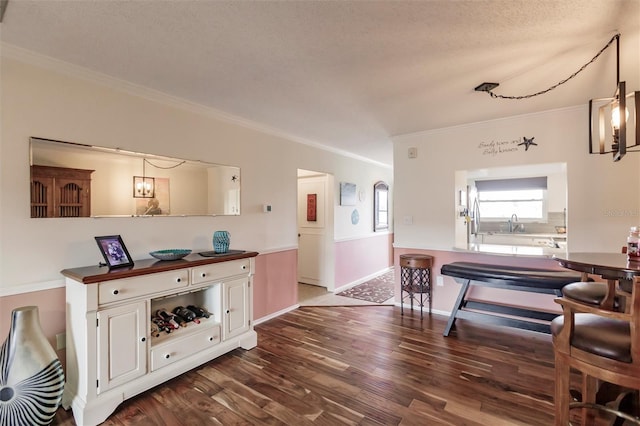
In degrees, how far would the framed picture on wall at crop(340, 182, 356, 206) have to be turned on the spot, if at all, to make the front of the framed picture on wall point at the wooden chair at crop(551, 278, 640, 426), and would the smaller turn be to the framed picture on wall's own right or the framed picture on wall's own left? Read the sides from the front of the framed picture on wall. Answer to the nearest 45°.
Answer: approximately 45° to the framed picture on wall's own right

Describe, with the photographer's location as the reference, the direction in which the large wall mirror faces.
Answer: facing the viewer and to the right of the viewer

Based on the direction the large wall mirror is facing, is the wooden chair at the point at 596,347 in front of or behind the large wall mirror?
in front

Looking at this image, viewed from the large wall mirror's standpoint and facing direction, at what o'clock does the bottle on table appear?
The bottle on table is roughly at 12 o'clock from the large wall mirror.

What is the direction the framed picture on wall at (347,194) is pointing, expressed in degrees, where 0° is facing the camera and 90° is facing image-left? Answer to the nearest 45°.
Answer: approximately 315°

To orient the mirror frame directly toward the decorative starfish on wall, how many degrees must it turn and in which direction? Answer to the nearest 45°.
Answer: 0° — it already faces it

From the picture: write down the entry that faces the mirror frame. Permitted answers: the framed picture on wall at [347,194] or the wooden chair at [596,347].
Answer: the wooden chair

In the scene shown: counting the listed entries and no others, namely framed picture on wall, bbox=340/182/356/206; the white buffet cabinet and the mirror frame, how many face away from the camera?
0

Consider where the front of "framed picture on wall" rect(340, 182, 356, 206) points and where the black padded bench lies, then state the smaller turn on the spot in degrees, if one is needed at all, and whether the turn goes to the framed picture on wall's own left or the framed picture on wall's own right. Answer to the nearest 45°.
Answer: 0° — it already faces it

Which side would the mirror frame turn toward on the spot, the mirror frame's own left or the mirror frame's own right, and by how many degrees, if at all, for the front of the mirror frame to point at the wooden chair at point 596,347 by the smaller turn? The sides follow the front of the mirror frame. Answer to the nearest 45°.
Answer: approximately 45° to the mirror frame's own right

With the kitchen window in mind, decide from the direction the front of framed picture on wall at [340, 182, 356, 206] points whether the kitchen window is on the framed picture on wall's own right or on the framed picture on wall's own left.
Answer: on the framed picture on wall's own left

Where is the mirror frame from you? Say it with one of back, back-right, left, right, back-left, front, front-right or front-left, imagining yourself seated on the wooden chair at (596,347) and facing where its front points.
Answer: front

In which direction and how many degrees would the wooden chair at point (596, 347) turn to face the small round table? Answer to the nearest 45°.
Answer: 0° — it already faces it

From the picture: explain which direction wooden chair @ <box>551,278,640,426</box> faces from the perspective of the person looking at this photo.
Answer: facing away from the viewer and to the left of the viewer
